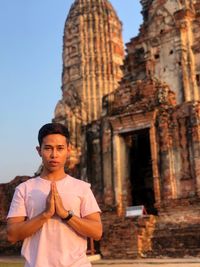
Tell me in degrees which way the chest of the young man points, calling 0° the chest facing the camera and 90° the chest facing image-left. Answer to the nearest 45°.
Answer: approximately 0°

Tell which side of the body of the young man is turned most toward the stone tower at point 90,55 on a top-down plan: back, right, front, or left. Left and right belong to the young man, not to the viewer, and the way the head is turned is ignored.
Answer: back

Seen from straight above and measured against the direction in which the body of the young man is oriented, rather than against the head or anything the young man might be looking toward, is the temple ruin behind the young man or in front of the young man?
behind
